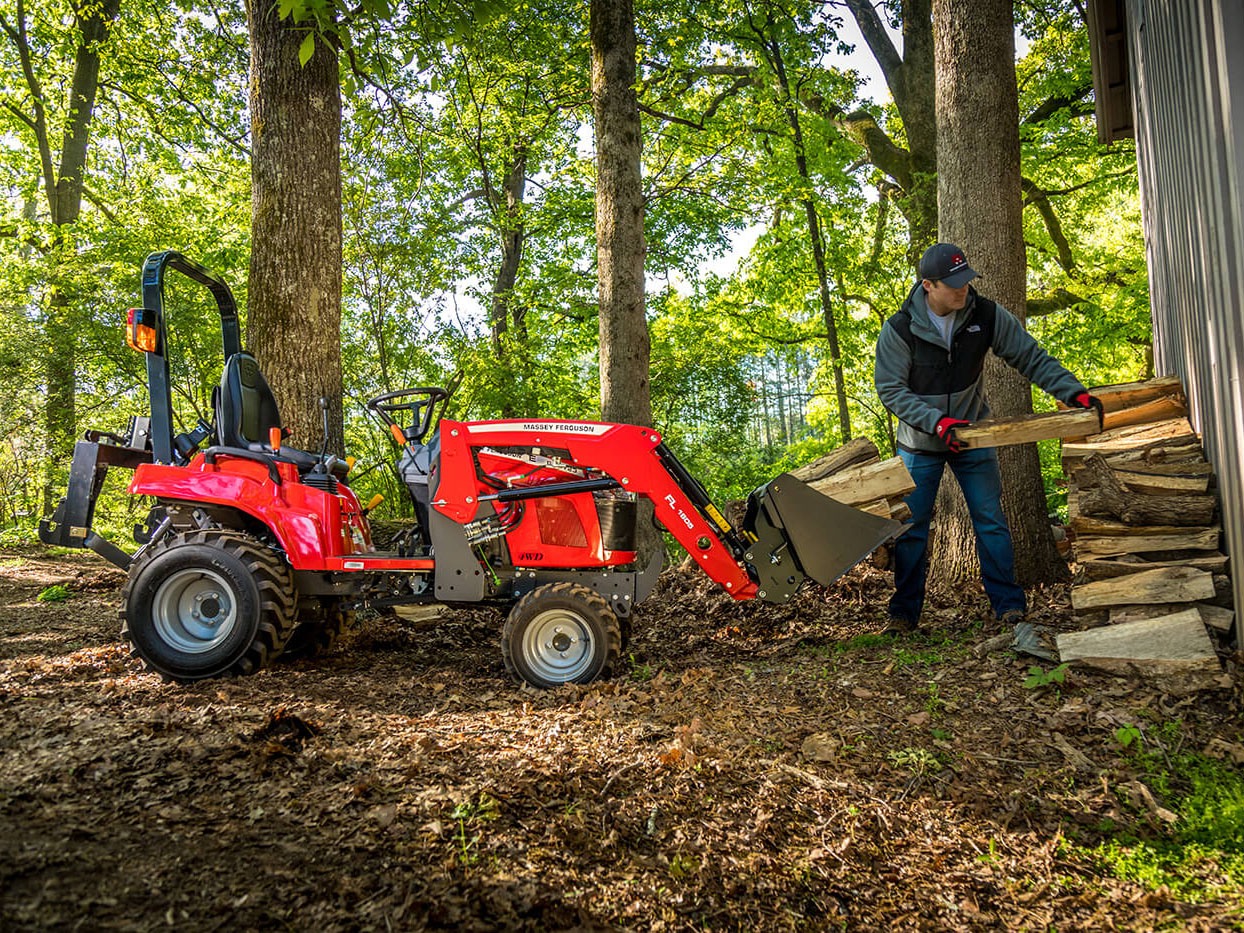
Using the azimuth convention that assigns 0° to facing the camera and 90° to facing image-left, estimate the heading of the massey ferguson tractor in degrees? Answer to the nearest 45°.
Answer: approximately 270°

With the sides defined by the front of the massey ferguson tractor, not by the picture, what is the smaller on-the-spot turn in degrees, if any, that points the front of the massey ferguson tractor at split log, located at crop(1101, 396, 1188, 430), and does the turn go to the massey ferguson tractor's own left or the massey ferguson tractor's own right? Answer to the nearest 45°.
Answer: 0° — it already faces it

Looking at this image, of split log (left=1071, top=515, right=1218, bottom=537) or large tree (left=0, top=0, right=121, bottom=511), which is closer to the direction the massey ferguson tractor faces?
the split log

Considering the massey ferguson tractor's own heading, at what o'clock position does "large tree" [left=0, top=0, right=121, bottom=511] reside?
The large tree is roughly at 8 o'clock from the massey ferguson tractor.

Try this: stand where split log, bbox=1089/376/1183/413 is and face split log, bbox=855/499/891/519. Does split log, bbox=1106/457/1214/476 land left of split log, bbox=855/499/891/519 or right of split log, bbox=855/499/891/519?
left

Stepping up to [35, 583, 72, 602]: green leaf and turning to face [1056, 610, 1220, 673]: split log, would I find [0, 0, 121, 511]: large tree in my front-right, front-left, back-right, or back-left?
back-left

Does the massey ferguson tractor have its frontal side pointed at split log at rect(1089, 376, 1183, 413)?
yes
